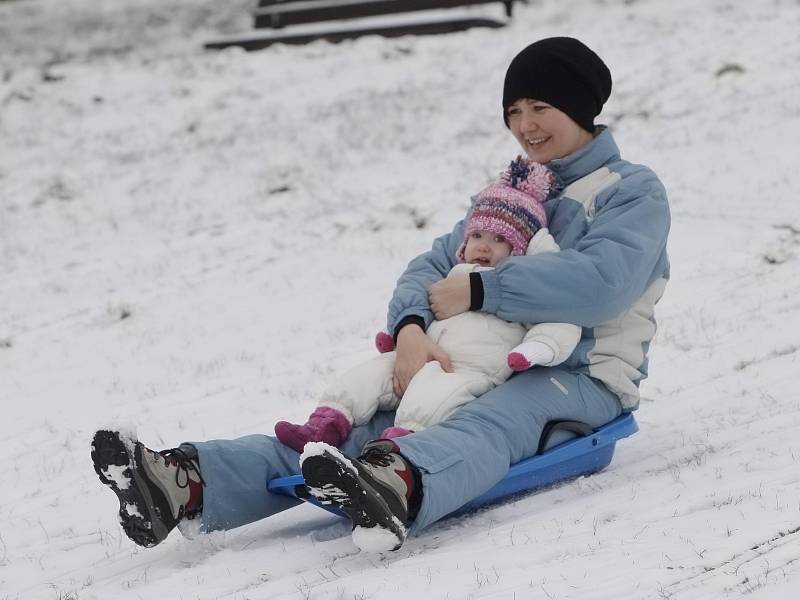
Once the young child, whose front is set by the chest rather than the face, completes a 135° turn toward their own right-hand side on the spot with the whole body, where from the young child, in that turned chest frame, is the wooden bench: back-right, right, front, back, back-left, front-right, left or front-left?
front

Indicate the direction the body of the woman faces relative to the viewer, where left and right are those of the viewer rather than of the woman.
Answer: facing the viewer and to the left of the viewer

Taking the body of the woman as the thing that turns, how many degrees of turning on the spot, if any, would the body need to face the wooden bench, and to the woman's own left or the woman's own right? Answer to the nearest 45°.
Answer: approximately 135° to the woman's own right

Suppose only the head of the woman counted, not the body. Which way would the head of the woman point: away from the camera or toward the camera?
toward the camera
